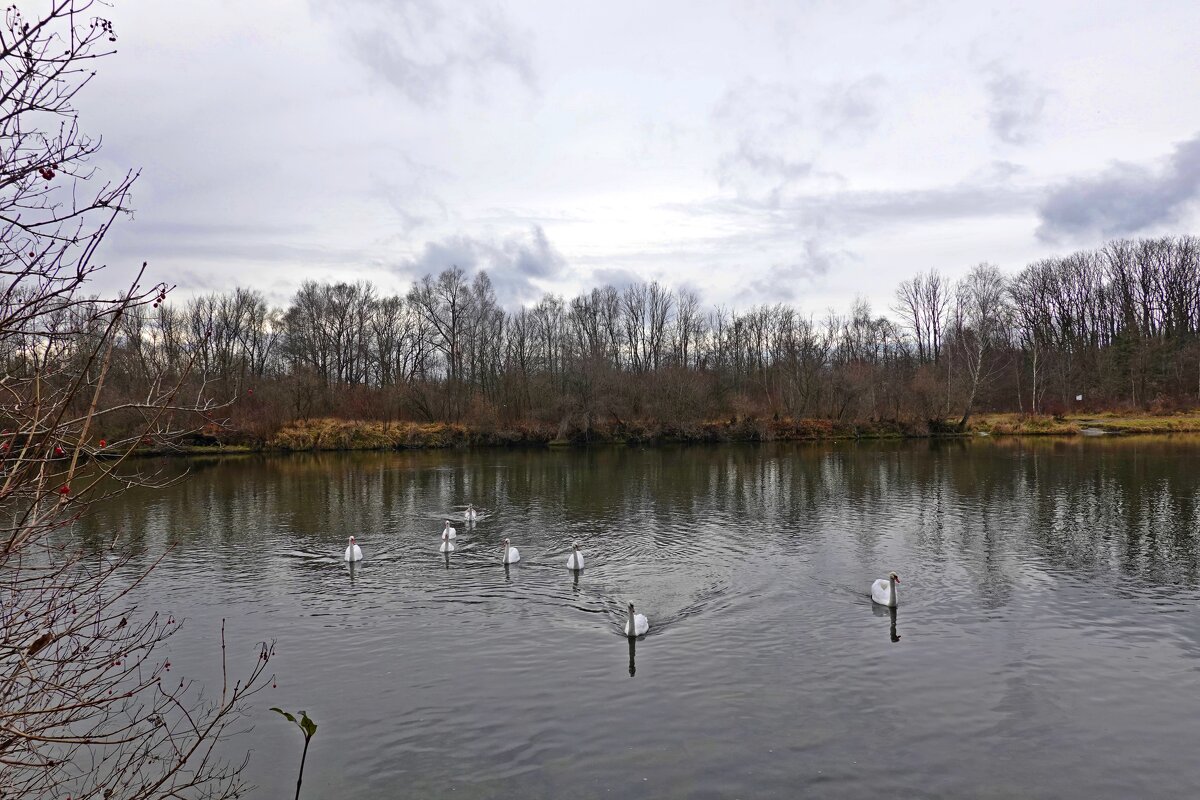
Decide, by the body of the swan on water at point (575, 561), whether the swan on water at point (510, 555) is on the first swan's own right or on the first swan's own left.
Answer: on the first swan's own right

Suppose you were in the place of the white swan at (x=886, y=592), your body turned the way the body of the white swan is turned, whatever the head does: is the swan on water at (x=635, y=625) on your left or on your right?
on your right

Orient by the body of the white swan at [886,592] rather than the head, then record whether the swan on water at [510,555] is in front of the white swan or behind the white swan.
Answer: behind

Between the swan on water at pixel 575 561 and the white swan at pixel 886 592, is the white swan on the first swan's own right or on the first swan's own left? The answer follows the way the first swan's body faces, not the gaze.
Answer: on the first swan's own left

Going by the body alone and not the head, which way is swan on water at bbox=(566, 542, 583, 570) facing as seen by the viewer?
toward the camera

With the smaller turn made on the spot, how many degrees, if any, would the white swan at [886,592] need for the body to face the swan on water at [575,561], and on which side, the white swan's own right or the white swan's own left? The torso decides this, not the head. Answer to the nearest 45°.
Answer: approximately 135° to the white swan's own right

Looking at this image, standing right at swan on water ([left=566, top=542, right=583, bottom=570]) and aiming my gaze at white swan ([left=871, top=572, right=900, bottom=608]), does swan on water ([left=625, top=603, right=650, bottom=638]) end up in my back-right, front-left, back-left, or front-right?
front-right

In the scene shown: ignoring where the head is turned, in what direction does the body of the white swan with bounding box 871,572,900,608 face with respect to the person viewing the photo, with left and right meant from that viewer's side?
facing the viewer and to the right of the viewer

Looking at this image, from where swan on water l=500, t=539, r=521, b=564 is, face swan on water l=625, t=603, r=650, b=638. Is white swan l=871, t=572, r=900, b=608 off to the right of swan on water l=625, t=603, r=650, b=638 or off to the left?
left

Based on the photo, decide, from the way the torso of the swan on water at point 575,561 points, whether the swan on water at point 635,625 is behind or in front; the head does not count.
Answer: in front

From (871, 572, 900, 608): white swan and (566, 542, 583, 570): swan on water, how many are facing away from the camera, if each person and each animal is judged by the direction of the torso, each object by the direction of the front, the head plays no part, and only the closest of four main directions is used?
0

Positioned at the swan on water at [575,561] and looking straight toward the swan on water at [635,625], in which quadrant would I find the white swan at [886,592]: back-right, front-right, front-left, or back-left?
front-left
